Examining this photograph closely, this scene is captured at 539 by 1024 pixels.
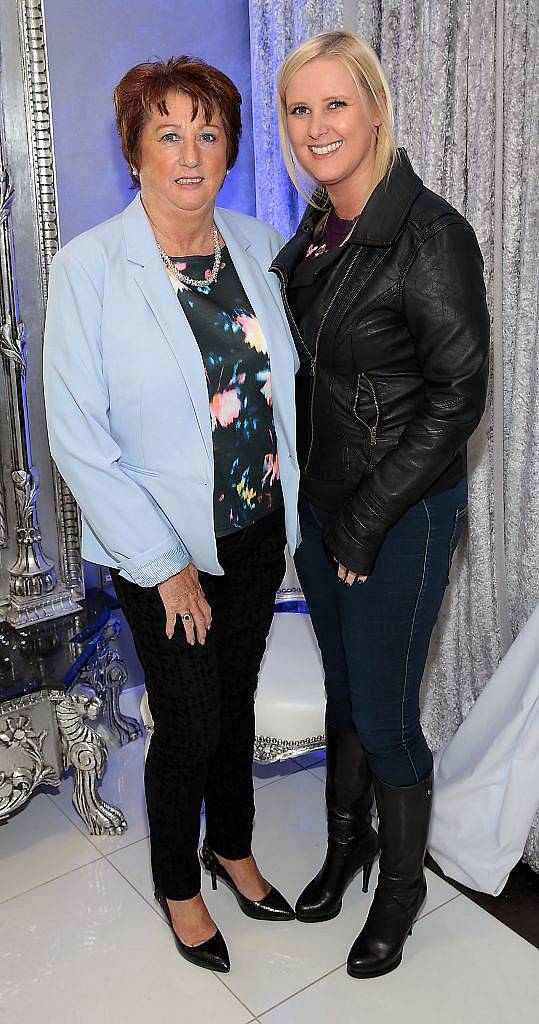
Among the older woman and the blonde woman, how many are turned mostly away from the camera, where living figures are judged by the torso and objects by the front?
0

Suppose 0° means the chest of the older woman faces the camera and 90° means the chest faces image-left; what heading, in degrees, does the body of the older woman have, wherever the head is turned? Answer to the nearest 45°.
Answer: approximately 315°

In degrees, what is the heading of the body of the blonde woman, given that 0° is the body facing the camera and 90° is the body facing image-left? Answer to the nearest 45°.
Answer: approximately 45°

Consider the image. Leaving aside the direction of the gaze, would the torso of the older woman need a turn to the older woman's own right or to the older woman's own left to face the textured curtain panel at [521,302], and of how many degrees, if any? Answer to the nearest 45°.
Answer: approximately 90° to the older woman's own left

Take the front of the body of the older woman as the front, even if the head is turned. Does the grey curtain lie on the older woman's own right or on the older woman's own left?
on the older woman's own left

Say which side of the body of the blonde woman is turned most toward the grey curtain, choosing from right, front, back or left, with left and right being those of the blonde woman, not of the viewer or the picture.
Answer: back

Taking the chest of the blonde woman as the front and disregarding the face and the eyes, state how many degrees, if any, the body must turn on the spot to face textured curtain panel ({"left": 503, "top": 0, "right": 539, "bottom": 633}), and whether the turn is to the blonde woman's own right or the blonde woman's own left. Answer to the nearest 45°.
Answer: approximately 180°
